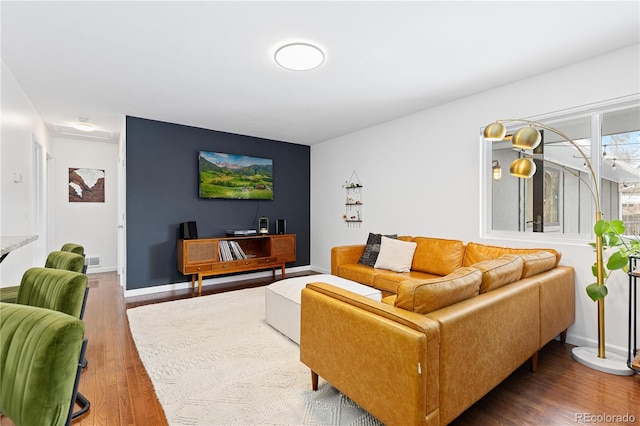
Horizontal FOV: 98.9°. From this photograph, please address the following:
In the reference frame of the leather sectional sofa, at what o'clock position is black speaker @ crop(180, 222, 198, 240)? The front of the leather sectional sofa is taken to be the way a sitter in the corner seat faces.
The black speaker is roughly at 1 o'clock from the leather sectional sofa.

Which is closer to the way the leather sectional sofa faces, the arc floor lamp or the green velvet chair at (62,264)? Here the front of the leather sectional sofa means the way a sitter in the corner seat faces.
the green velvet chair

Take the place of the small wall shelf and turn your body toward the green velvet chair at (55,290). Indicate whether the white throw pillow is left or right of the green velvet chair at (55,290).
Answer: left

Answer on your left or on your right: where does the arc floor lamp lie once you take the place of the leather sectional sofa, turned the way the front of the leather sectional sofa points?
on your right

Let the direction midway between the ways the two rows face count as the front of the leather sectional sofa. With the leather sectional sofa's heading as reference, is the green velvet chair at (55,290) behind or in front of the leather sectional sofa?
in front

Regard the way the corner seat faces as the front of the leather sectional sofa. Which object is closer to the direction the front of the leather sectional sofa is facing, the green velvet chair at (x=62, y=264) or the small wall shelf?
the green velvet chair

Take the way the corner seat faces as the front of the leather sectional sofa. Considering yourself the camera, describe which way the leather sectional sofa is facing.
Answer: facing to the left of the viewer
